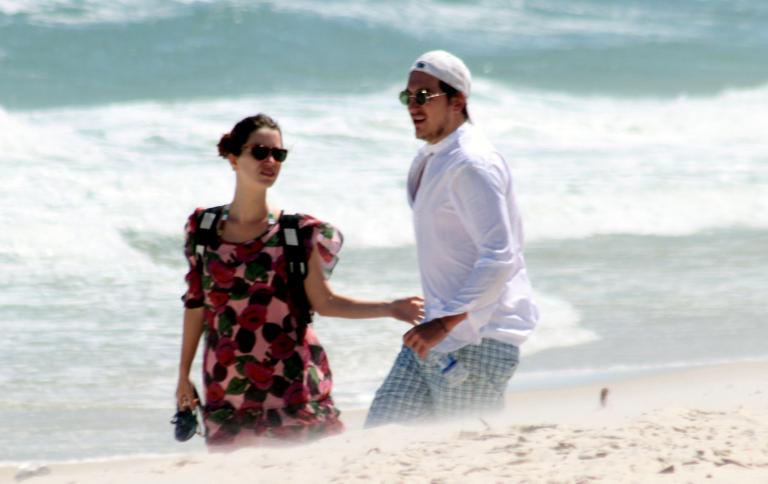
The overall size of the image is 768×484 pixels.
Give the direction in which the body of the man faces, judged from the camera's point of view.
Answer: to the viewer's left

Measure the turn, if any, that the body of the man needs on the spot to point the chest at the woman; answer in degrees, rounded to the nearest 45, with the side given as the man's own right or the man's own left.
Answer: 0° — they already face them

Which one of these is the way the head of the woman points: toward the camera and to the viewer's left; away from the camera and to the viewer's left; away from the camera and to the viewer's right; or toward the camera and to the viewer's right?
toward the camera and to the viewer's right
